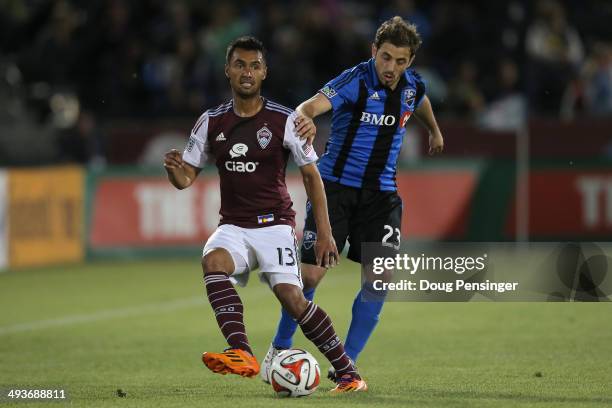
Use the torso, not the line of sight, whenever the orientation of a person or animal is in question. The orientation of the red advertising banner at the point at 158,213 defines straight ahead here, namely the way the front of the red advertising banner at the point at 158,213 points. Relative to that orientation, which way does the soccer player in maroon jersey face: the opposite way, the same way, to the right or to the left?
the same way

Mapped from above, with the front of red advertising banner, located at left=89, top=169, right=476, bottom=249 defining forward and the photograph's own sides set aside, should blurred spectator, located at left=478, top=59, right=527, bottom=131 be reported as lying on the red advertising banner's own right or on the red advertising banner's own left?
on the red advertising banner's own left

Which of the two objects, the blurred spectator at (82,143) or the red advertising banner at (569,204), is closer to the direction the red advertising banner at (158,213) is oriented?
the red advertising banner

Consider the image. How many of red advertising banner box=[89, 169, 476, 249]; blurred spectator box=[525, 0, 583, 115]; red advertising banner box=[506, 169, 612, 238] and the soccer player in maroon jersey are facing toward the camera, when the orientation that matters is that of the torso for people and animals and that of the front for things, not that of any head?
4

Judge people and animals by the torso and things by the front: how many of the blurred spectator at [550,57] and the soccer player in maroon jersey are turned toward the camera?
2

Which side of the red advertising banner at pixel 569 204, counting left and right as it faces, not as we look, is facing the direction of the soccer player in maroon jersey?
front

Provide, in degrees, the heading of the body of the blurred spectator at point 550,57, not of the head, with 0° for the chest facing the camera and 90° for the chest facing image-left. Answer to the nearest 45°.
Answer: approximately 0°

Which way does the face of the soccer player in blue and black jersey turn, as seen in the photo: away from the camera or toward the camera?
toward the camera

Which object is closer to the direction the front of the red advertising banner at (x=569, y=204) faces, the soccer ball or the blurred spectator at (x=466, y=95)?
the soccer ball

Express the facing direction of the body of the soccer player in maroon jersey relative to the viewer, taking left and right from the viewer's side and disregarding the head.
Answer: facing the viewer

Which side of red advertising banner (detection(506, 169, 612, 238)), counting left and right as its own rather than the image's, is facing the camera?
front

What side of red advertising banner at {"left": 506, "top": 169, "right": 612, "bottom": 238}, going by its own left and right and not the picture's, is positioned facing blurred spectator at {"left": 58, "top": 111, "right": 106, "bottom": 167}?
right

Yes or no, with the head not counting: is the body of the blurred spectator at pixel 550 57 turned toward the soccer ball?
yes

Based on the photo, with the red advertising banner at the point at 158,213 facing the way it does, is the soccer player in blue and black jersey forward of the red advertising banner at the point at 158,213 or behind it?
forward

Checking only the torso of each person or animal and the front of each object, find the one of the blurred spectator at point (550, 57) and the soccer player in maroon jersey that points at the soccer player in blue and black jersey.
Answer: the blurred spectator

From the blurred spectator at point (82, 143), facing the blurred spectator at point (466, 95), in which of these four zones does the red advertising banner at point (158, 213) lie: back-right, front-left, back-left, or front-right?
front-right
